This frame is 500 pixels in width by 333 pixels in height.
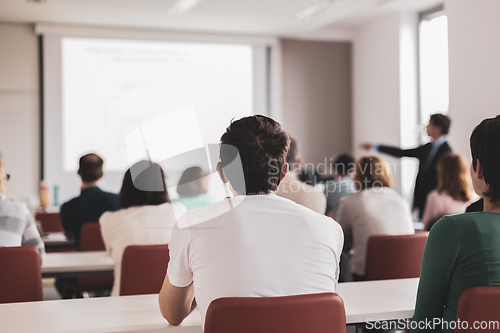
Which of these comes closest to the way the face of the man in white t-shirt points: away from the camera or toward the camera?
away from the camera

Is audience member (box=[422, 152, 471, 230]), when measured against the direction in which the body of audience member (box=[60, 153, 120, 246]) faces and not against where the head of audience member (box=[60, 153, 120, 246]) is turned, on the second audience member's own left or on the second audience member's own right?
on the second audience member's own right

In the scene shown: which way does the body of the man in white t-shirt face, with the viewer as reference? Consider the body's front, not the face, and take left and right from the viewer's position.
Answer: facing away from the viewer

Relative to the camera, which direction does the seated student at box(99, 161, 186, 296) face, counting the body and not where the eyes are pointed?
away from the camera

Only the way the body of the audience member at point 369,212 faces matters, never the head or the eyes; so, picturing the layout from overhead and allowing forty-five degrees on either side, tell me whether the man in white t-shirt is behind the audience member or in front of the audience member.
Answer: behind

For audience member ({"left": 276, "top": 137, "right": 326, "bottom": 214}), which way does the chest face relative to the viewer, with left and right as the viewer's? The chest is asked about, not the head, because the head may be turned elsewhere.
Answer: facing away from the viewer

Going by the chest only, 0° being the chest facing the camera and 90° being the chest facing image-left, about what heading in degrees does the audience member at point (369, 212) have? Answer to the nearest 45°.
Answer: approximately 180°

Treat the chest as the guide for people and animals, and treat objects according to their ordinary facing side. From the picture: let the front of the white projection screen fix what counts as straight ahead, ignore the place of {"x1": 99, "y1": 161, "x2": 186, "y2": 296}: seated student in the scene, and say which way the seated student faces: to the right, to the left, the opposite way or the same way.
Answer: the opposite way

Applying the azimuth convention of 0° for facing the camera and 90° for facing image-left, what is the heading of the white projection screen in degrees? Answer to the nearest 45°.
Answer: approximately 0°

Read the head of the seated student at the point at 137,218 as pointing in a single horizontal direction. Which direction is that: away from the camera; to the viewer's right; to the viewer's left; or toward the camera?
away from the camera

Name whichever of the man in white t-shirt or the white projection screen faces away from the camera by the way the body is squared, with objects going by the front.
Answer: the man in white t-shirt

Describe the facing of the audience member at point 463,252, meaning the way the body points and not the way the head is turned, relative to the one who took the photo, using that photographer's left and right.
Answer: facing away from the viewer and to the left of the viewer

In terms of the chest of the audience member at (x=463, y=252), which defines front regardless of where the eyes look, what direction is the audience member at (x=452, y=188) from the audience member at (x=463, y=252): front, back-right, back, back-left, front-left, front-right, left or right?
front-right

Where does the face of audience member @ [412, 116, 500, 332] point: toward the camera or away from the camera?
away from the camera
